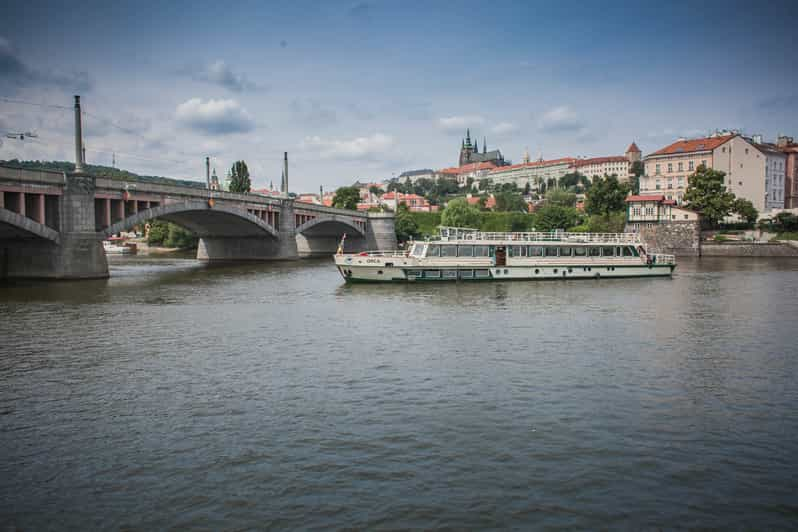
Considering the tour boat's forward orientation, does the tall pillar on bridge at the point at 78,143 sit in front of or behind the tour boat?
in front

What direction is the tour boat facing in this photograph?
to the viewer's left
